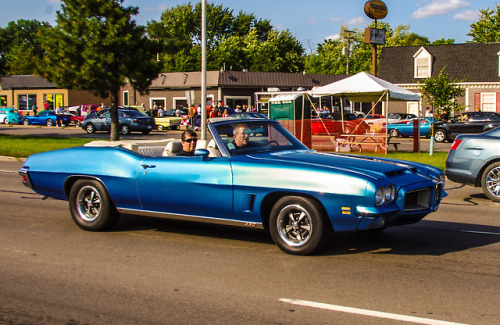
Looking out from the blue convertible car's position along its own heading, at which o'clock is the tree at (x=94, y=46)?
The tree is roughly at 7 o'clock from the blue convertible car.

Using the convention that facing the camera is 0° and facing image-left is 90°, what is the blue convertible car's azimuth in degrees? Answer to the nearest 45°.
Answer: approximately 315°

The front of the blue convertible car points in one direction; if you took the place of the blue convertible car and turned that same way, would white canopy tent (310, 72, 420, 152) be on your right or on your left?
on your left

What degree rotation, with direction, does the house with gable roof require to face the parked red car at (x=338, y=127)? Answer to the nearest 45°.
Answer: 0° — it already faces it

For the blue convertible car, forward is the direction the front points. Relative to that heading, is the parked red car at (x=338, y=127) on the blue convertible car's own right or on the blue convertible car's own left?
on the blue convertible car's own left

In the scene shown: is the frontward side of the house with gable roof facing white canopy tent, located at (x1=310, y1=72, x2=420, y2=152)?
yes

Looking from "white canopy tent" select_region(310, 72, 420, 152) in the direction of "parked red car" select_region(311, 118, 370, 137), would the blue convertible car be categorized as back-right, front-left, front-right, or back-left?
back-left

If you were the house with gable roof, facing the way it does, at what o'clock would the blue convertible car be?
The blue convertible car is roughly at 12 o'clock from the house with gable roof.

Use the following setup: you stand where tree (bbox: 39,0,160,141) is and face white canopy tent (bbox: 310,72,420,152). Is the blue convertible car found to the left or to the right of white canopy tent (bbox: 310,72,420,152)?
right

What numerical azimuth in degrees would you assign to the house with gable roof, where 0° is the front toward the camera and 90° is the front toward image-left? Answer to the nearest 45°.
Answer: approximately 0°

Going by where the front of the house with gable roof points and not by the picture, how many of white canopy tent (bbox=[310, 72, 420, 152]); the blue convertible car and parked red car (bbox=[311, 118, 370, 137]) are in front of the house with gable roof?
3

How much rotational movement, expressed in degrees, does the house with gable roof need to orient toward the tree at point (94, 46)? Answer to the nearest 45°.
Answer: approximately 45° to its right
